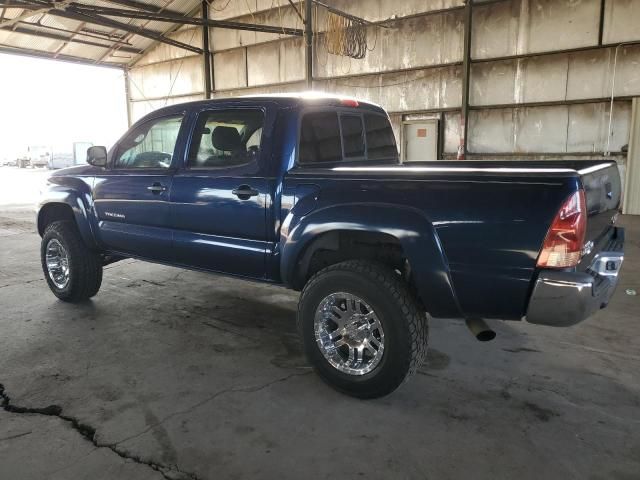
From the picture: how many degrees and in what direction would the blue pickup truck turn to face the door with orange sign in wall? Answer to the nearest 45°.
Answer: approximately 45° to its right

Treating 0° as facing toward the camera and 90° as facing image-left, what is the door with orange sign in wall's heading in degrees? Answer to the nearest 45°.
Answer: approximately 0°

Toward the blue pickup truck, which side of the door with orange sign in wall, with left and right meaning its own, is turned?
front

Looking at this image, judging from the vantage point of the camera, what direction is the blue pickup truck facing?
facing away from the viewer and to the left of the viewer

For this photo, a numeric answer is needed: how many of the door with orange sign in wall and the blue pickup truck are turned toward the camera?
1
